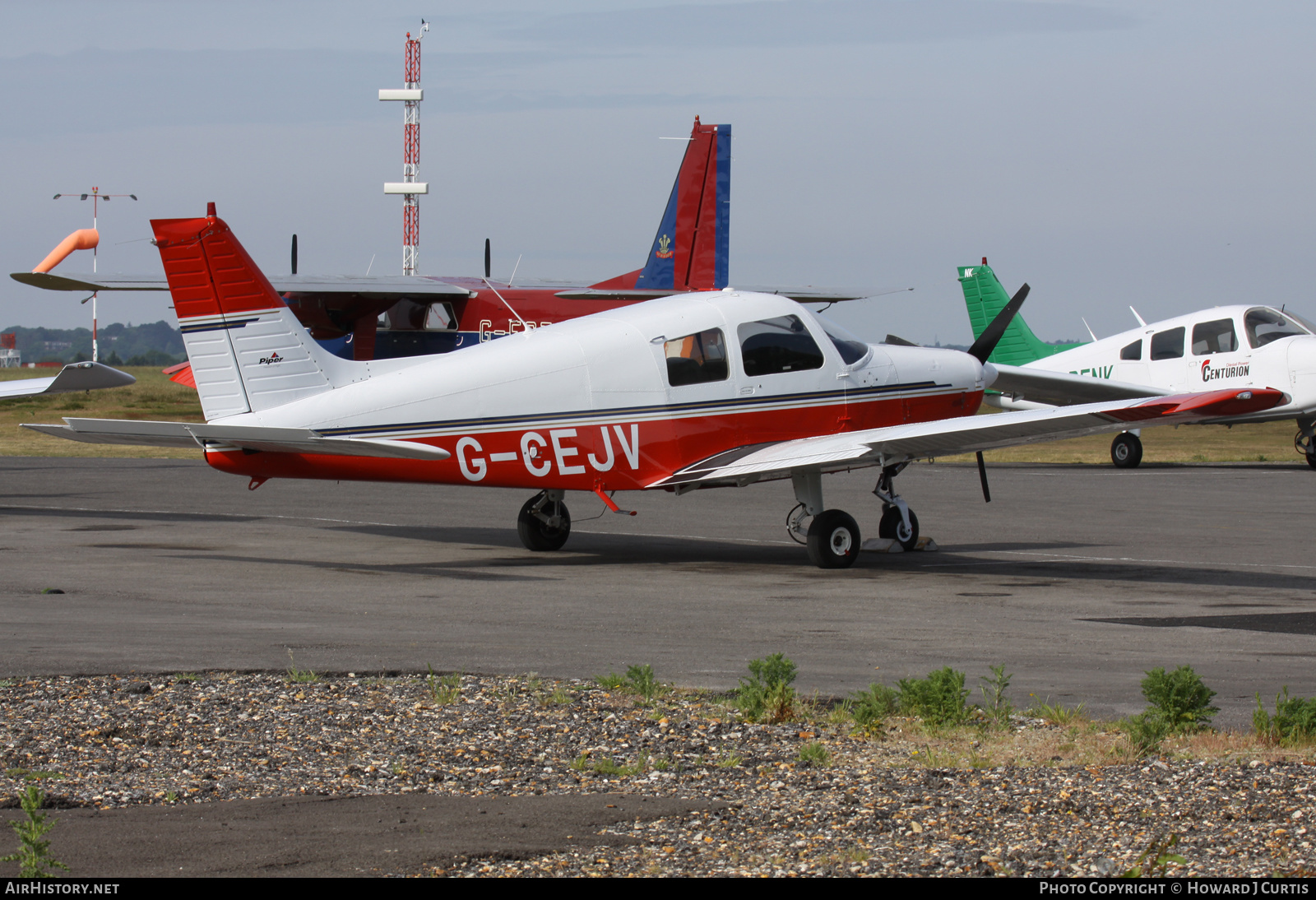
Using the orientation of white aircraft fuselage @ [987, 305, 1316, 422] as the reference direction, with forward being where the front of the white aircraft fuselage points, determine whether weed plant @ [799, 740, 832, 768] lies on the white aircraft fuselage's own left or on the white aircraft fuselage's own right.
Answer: on the white aircraft fuselage's own right

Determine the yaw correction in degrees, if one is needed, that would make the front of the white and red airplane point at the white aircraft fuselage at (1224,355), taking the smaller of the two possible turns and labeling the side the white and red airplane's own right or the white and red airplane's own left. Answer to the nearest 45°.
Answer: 0° — it already faces it

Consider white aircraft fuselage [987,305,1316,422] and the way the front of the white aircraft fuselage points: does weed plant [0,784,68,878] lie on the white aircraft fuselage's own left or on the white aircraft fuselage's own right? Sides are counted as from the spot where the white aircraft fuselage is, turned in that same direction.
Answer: on the white aircraft fuselage's own right

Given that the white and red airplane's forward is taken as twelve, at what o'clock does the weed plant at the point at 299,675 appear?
The weed plant is roughly at 5 o'clock from the white and red airplane.

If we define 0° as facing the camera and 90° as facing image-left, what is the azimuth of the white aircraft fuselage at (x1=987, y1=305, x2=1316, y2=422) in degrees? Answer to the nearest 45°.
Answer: approximately 315°

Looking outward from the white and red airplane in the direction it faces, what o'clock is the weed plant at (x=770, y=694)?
The weed plant is roughly at 4 o'clock from the white and red airplane.

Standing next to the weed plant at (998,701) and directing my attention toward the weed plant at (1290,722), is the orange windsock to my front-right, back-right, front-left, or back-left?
back-left

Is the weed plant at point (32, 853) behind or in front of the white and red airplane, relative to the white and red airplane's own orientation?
behind

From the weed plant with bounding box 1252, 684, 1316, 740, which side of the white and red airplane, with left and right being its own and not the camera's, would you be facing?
right

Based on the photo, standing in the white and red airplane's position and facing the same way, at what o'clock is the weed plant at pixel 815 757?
The weed plant is roughly at 4 o'clock from the white and red airplane.
